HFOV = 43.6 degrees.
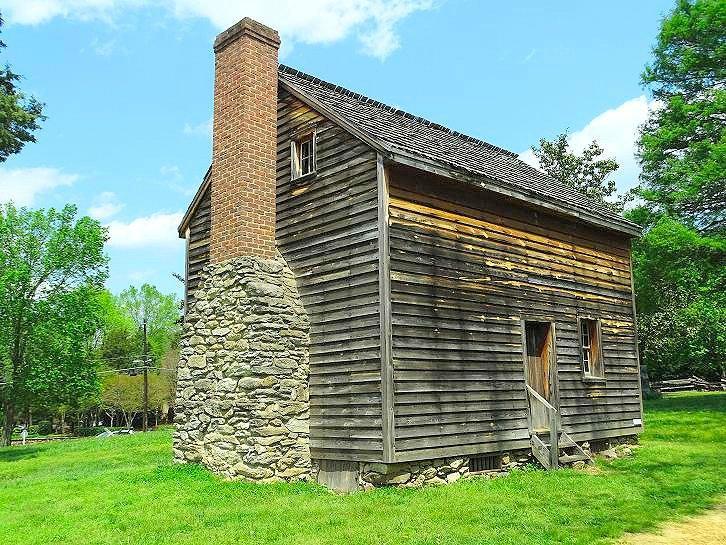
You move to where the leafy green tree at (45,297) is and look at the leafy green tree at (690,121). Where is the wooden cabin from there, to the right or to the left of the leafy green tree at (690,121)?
right

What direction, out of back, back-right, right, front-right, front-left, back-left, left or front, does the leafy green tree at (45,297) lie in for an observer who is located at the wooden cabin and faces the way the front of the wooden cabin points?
back

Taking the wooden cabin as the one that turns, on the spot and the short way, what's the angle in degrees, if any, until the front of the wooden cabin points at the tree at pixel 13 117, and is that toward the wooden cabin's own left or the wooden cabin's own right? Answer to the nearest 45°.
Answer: approximately 180°

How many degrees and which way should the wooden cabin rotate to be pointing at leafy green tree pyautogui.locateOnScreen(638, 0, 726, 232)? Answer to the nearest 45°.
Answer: approximately 90° to its left

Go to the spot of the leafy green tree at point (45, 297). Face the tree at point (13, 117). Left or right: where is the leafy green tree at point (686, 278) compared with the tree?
left

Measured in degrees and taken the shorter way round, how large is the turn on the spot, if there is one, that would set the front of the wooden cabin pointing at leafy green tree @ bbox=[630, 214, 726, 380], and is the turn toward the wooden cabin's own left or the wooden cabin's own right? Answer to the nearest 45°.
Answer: approximately 90° to the wooden cabin's own left

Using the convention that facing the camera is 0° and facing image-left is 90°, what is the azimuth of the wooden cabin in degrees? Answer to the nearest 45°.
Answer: approximately 315°
